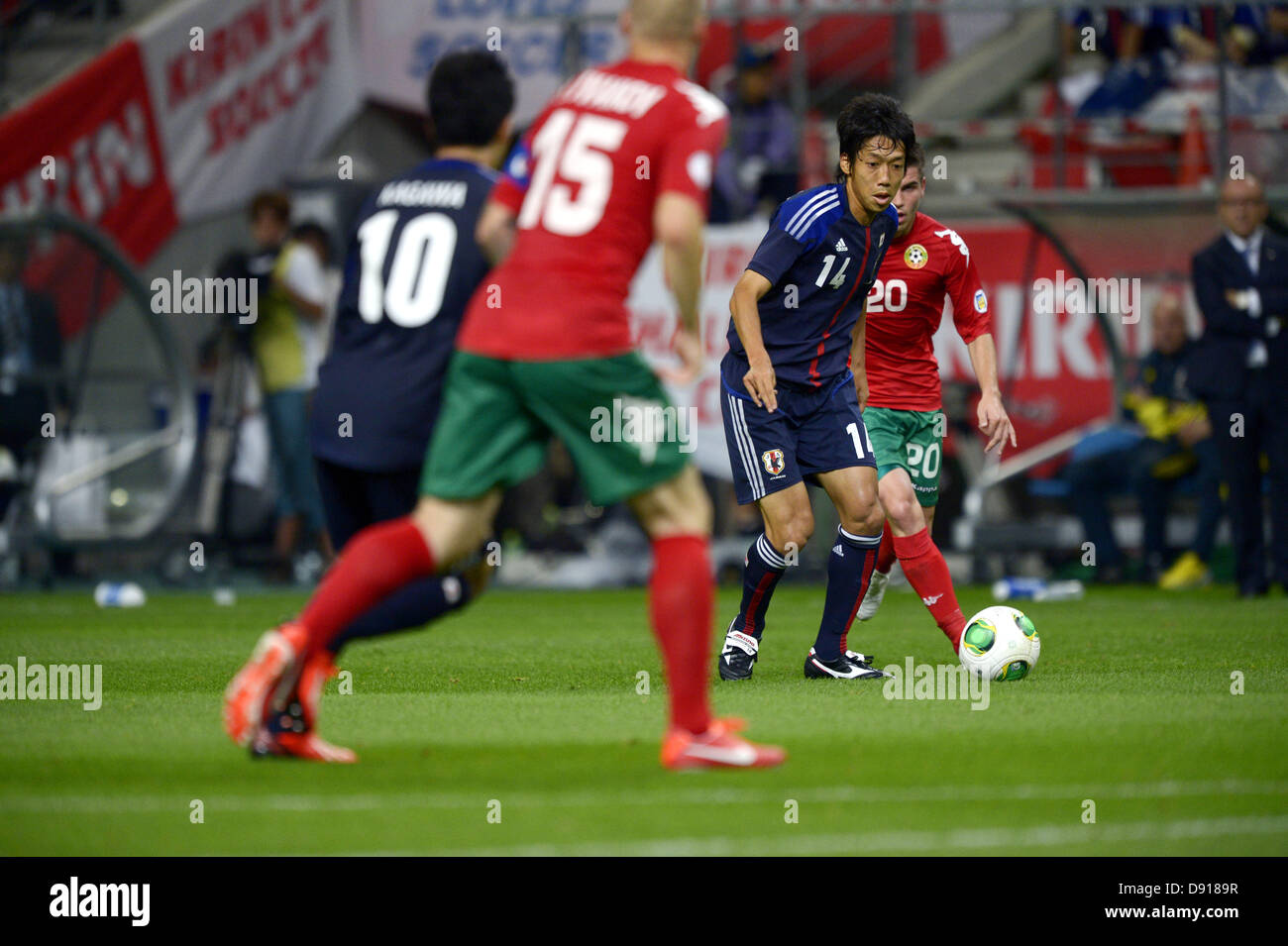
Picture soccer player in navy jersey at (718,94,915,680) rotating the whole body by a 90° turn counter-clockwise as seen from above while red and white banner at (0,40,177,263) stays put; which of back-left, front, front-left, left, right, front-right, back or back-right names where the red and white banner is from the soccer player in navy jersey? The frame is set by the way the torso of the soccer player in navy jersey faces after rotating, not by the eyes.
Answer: left

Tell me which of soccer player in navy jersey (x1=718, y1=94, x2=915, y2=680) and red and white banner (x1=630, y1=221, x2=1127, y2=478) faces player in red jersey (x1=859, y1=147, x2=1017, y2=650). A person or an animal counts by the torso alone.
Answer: the red and white banner

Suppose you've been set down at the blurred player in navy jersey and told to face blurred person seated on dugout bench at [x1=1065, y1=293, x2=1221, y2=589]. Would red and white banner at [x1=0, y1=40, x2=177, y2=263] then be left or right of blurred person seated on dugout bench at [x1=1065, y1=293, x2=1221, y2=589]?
left

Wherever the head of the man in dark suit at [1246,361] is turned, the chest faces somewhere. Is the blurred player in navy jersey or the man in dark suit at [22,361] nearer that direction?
the blurred player in navy jersey

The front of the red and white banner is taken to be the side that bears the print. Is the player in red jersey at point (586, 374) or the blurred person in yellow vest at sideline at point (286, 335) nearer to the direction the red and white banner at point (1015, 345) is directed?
the player in red jersey

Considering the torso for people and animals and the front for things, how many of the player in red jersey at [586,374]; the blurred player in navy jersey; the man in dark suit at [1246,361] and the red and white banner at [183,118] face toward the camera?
2

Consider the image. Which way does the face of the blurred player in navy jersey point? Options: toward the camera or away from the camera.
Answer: away from the camera

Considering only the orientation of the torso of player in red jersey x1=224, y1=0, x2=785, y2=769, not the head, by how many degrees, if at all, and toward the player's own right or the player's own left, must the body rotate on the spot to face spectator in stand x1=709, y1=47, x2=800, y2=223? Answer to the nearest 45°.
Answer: approximately 45° to the player's own left

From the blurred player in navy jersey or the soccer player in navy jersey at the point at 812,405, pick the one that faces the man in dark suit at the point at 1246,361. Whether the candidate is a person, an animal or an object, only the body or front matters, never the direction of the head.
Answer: the blurred player in navy jersey
